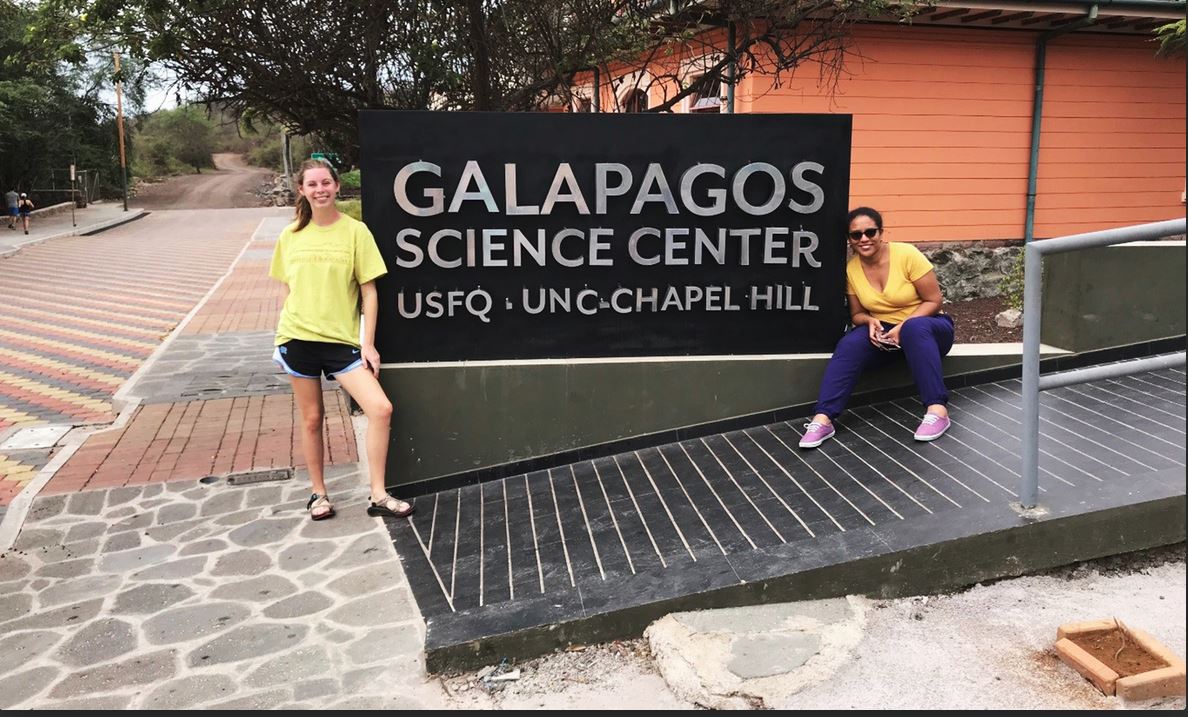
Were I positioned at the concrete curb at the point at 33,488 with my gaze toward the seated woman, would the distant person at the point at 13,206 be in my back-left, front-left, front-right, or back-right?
back-left

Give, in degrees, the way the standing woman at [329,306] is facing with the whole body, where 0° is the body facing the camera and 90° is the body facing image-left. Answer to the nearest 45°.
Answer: approximately 0°

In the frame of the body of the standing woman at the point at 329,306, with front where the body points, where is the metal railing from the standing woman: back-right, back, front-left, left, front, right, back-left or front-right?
front-left

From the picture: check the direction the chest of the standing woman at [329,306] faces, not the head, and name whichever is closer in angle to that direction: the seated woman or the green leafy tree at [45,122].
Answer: the seated woman

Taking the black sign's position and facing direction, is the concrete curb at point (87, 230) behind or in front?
behind

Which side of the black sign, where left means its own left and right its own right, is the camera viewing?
front

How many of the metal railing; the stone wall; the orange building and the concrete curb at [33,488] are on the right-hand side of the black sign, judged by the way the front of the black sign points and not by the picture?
1

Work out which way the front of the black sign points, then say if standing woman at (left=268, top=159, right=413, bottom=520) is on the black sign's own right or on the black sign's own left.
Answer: on the black sign's own right

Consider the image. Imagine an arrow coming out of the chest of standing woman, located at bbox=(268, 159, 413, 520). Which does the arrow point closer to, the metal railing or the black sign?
the metal railing

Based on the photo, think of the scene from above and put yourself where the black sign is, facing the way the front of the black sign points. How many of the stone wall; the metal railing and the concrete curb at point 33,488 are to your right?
1

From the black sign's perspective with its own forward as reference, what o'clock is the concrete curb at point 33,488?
The concrete curb is roughly at 3 o'clock from the black sign.
